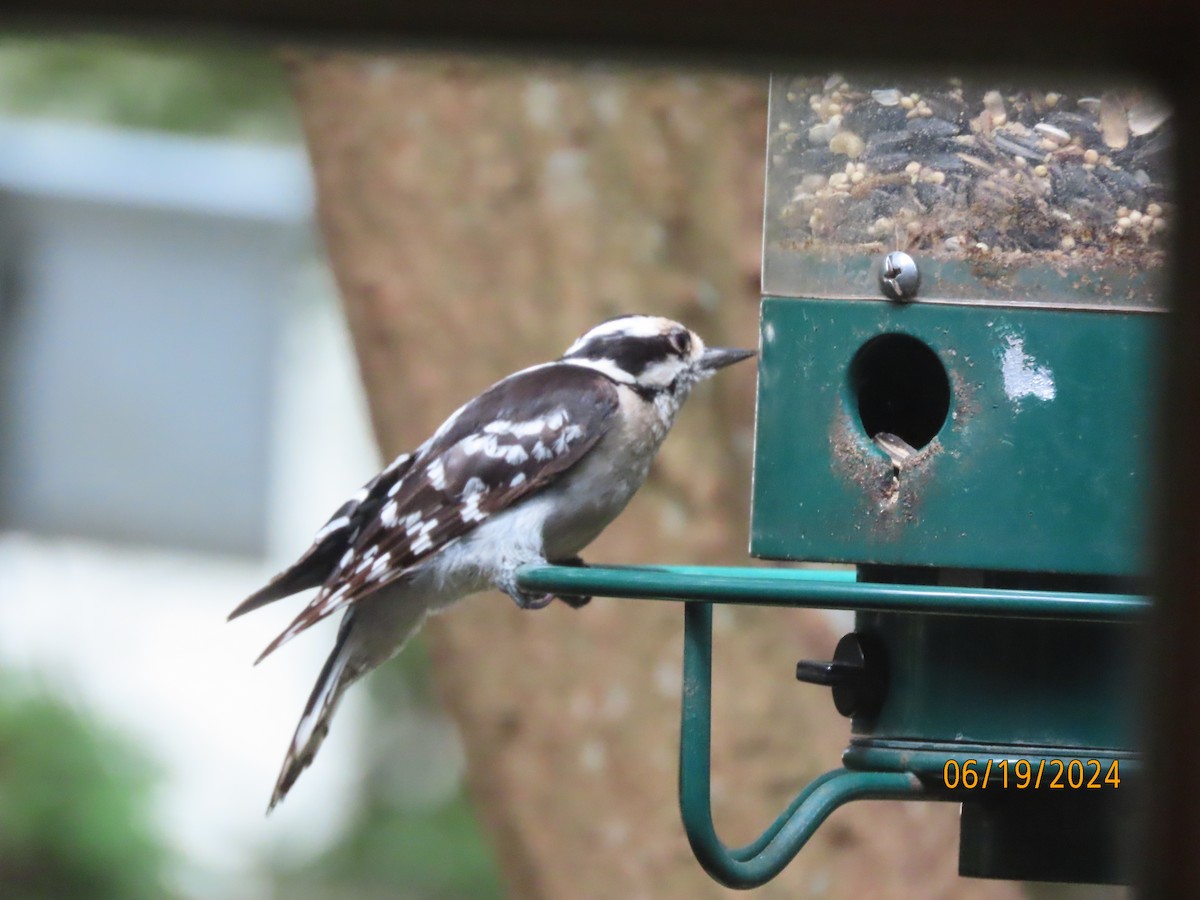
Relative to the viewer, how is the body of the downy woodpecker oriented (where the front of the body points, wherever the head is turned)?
to the viewer's right
